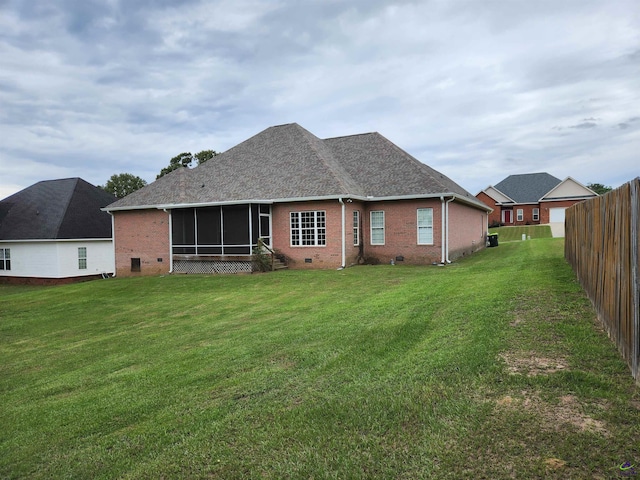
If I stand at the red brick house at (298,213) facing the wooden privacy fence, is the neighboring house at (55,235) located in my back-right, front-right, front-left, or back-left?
back-right

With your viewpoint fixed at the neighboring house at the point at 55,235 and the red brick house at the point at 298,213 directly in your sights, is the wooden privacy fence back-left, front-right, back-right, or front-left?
front-right

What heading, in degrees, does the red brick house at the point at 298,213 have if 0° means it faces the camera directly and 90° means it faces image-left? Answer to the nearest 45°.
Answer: approximately 180°

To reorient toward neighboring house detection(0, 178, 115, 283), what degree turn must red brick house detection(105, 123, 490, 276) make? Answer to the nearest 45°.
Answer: approximately 45° to its left

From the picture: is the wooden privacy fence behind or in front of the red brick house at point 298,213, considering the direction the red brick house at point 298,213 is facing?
behind
